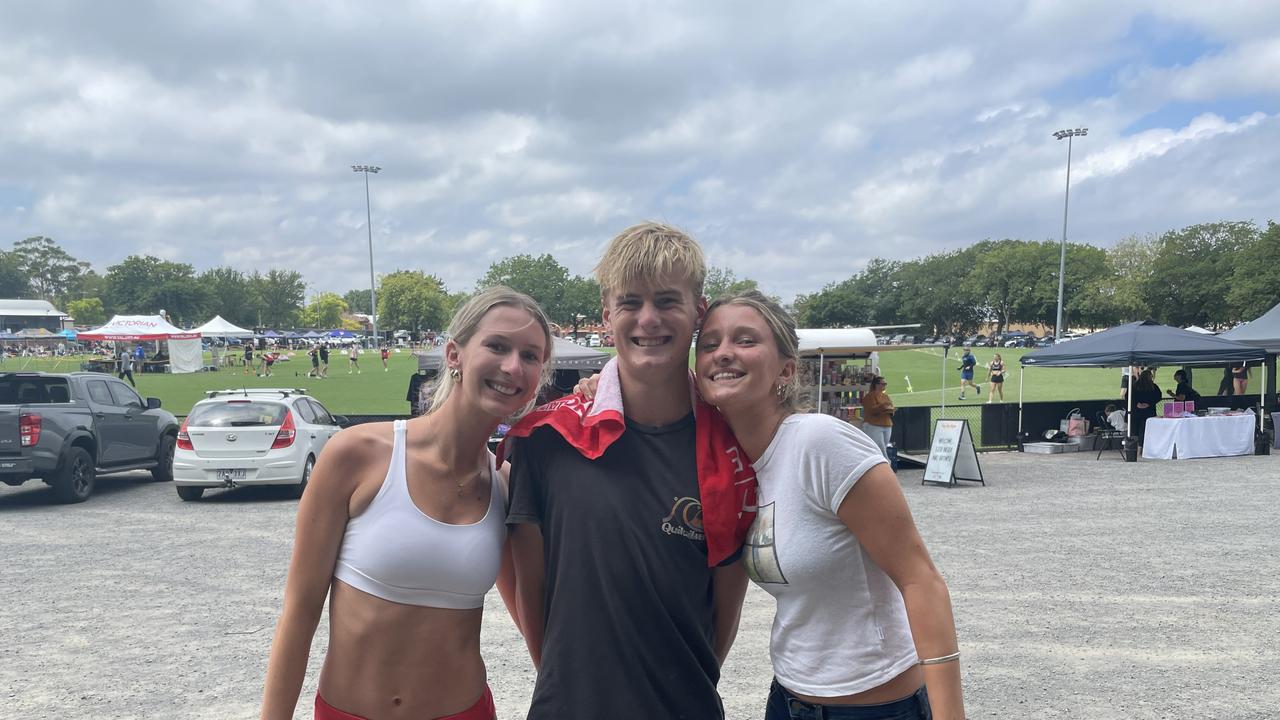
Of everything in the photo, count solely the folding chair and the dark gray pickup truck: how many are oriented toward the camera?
0

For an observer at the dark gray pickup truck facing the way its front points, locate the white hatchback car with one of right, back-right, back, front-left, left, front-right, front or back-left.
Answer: right

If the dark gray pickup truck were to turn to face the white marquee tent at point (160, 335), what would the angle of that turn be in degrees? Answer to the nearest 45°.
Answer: approximately 45° to its left

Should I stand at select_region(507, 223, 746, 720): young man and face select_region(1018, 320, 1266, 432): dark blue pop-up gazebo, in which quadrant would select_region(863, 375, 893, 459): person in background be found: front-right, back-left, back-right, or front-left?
front-left

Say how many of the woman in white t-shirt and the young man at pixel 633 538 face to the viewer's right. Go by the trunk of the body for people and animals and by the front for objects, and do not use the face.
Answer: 0

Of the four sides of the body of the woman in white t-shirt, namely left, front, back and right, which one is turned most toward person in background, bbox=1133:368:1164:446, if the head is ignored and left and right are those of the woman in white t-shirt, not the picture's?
back

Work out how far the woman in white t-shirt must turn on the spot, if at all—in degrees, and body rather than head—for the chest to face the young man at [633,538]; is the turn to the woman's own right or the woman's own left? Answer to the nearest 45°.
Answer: approximately 45° to the woman's own right

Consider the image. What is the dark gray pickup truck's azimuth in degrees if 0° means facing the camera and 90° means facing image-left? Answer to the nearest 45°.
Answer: approximately 225°

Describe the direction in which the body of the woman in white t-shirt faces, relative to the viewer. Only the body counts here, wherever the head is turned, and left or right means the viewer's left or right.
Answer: facing the viewer and to the left of the viewer

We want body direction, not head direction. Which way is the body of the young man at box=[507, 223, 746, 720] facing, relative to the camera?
toward the camera
